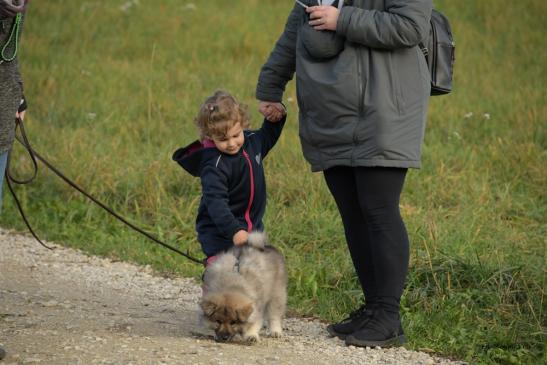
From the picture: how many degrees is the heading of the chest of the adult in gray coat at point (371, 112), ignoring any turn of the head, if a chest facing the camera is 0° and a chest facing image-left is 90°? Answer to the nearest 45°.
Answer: approximately 45°

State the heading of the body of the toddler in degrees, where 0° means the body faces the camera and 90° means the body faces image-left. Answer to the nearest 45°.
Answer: approximately 315°

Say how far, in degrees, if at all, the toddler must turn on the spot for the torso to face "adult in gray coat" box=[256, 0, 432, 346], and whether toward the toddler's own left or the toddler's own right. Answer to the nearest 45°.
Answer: approximately 45° to the toddler's own left

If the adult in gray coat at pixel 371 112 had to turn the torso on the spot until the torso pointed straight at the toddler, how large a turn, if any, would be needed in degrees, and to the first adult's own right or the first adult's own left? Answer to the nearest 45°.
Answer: approximately 45° to the first adult's own right

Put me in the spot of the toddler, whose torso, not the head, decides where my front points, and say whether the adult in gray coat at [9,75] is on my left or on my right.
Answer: on my right
